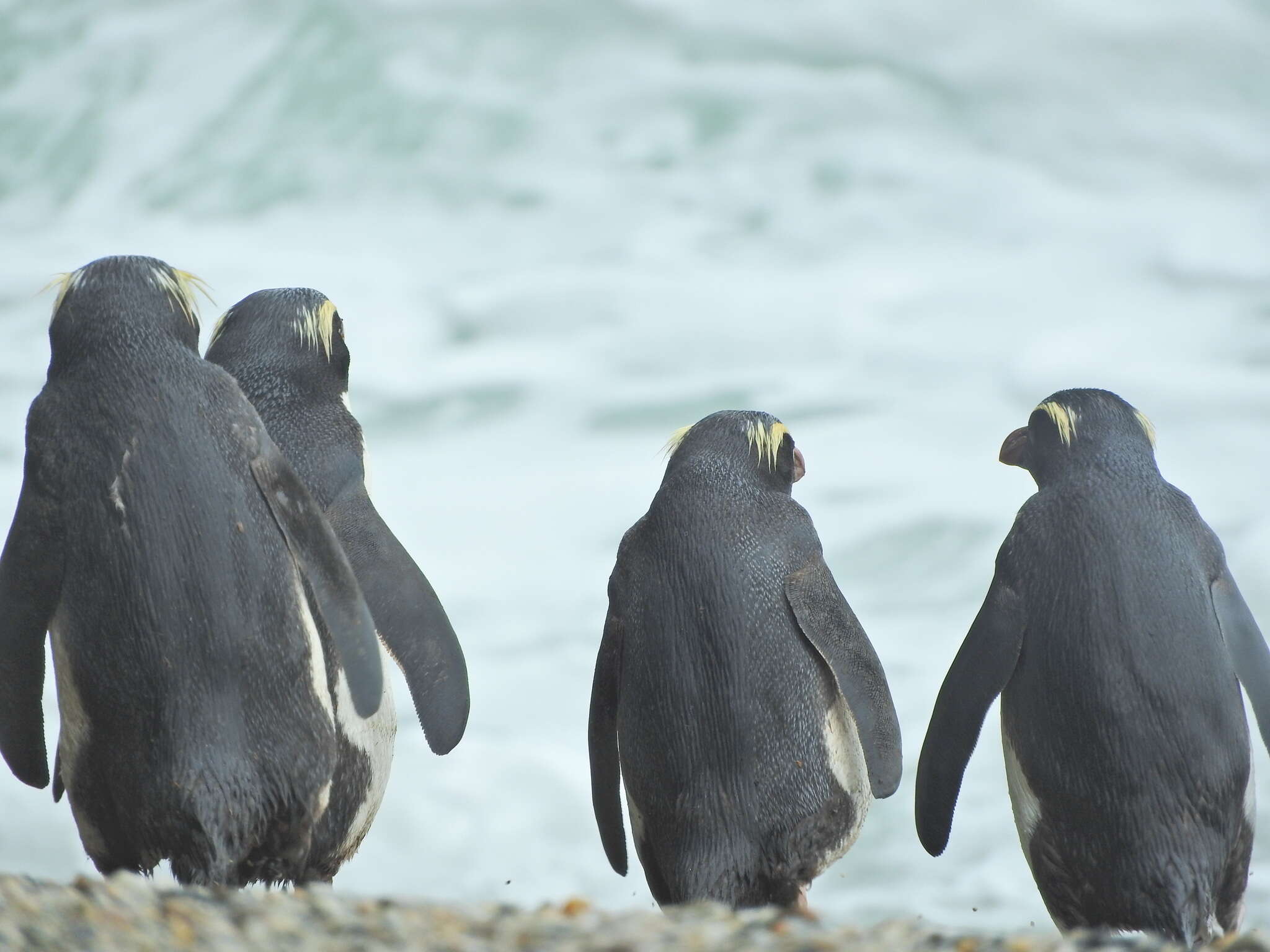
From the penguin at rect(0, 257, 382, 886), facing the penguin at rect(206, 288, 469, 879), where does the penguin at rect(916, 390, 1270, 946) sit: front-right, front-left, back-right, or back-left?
front-right

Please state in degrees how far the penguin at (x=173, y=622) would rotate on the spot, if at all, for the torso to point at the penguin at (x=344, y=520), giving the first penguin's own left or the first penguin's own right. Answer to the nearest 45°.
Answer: approximately 45° to the first penguin's own right

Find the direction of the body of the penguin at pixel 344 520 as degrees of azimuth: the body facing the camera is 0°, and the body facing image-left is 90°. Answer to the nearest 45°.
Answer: approximately 225°

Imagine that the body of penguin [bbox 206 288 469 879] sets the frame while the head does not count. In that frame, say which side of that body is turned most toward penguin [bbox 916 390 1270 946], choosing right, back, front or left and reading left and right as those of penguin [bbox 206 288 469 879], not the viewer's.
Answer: right

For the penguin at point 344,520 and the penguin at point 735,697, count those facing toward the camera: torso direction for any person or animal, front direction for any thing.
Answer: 0

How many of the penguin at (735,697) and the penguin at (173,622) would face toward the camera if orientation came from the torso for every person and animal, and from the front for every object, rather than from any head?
0

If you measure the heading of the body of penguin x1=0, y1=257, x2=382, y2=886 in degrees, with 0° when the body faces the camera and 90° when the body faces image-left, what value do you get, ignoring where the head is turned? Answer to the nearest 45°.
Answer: approximately 180°

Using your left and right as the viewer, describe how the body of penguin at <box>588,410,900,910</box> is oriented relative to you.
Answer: facing away from the viewer and to the right of the viewer

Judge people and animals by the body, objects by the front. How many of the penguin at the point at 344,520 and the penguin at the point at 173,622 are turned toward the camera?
0

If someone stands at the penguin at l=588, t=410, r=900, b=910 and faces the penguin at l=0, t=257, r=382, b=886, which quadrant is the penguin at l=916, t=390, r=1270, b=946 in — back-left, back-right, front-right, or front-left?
back-left

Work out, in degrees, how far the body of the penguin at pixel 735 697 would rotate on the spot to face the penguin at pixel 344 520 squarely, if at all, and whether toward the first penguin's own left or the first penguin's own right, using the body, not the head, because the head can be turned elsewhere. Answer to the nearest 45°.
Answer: approximately 135° to the first penguin's own left

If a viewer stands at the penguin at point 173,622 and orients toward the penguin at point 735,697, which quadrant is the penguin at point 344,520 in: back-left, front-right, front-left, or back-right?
front-left

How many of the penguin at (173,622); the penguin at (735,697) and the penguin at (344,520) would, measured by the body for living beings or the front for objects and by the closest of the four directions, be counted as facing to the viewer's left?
0
